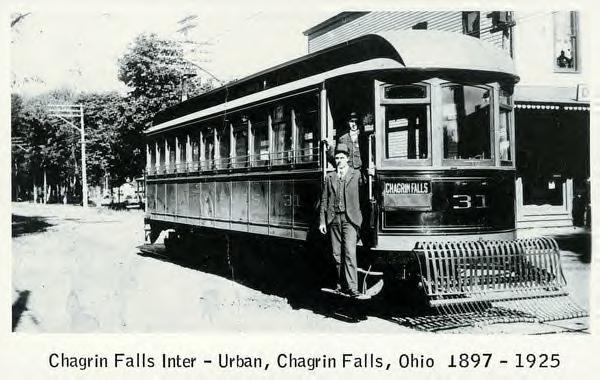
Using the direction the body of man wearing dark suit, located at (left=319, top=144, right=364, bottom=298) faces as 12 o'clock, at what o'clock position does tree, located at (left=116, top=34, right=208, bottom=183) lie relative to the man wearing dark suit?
The tree is roughly at 5 o'clock from the man wearing dark suit.

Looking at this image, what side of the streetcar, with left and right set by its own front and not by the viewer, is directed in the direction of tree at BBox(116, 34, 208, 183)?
back

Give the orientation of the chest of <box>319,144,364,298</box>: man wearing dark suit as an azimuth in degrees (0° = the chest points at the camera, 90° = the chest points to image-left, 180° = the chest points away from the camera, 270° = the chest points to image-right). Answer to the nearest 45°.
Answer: approximately 0°

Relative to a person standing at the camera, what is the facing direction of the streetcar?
facing the viewer and to the right of the viewer
